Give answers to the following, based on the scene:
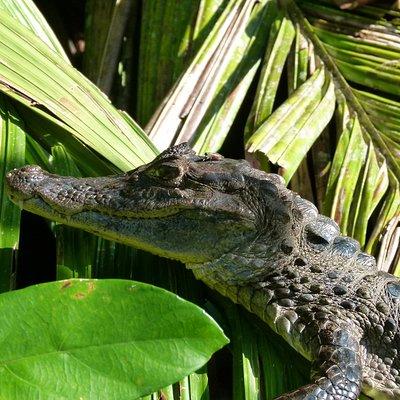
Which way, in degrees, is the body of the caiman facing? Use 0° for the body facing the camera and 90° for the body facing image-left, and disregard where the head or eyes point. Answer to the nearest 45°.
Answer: approximately 90°

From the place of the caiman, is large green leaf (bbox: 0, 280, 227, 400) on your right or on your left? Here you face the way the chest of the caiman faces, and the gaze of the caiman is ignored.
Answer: on your left

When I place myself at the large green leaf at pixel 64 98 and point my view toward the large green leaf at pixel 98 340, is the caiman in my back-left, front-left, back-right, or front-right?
front-left

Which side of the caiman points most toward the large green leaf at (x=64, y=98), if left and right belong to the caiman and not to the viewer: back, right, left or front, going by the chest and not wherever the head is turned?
front
